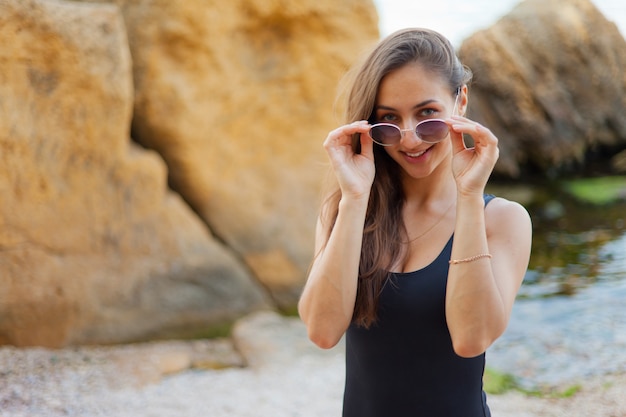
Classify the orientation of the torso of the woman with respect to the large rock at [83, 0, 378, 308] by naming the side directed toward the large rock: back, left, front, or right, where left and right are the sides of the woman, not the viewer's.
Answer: back

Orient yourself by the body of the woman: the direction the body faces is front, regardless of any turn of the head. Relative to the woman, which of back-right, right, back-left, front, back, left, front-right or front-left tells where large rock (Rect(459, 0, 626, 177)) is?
back

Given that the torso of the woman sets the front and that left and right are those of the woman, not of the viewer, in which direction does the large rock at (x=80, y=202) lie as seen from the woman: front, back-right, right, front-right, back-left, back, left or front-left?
back-right

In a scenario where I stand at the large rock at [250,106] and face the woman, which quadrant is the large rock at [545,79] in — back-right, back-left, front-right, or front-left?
back-left

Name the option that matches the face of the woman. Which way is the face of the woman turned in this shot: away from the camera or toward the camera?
toward the camera

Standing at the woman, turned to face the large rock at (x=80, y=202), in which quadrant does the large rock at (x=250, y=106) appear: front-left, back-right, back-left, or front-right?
front-right

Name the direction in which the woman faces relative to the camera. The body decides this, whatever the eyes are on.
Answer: toward the camera
